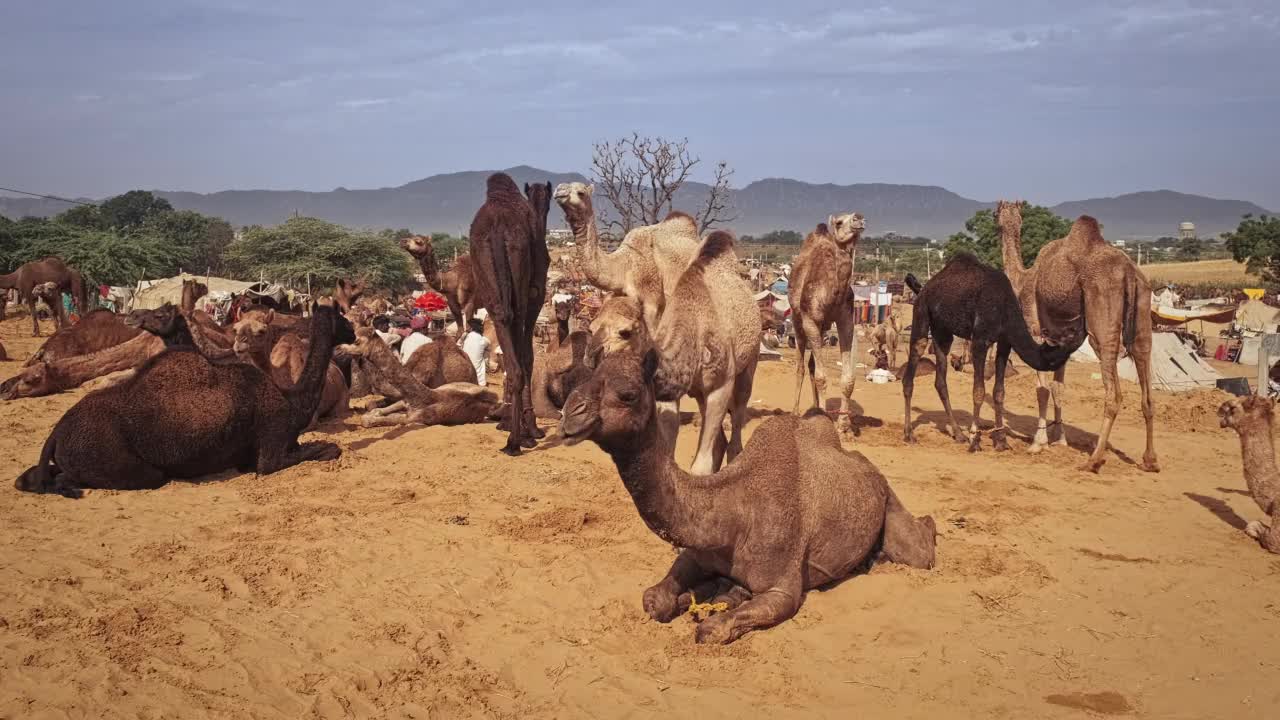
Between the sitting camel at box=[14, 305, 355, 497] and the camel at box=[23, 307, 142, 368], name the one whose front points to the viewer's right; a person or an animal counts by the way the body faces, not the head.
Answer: the sitting camel

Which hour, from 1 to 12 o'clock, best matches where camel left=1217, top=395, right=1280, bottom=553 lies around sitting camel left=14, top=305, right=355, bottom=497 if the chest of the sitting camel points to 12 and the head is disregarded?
The camel is roughly at 1 o'clock from the sitting camel.

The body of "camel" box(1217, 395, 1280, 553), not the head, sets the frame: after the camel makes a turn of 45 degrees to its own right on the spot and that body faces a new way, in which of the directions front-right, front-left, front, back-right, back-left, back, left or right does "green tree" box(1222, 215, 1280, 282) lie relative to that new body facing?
front-right

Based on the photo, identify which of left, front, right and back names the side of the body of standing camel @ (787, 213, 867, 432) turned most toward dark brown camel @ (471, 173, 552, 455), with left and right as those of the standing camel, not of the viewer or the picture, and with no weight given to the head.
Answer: right

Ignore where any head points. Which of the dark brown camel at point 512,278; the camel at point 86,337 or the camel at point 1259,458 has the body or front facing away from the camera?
the dark brown camel

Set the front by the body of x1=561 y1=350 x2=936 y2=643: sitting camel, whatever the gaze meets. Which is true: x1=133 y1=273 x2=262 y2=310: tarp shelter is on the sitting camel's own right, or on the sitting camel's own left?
on the sitting camel's own right

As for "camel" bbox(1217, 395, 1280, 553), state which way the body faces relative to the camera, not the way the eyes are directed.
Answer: to the viewer's left

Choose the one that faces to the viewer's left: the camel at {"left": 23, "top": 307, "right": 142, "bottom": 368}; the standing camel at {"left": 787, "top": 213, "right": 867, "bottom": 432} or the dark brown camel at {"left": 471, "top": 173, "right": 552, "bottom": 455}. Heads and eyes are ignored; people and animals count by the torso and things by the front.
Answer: the camel

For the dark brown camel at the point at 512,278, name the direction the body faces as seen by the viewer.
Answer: away from the camera

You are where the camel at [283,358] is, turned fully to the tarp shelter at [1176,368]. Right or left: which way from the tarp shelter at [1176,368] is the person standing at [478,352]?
left

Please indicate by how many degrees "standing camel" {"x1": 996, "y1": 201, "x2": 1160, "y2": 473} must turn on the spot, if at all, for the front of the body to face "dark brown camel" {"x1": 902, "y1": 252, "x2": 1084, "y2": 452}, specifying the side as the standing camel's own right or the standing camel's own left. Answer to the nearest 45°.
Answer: approximately 45° to the standing camel's own left

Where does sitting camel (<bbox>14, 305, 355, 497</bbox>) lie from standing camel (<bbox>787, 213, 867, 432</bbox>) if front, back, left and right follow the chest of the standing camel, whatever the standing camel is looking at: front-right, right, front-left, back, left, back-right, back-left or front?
right

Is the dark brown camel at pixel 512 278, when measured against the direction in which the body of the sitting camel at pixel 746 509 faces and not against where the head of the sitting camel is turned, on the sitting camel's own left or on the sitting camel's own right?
on the sitting camel's own right

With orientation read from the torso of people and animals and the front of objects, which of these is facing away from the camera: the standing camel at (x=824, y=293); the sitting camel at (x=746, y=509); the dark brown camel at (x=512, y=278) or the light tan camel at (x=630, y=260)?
the dark brown camel

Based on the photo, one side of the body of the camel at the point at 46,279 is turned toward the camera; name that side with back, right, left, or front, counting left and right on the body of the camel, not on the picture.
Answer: left

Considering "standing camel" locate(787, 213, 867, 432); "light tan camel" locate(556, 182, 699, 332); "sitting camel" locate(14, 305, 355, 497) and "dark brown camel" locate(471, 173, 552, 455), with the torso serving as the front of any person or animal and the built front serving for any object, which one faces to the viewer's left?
the light tan camel

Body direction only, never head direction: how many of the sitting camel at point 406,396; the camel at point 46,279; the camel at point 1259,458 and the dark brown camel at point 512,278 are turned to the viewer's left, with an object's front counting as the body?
3

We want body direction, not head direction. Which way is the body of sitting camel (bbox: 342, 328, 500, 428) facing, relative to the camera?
to the viewer's left
